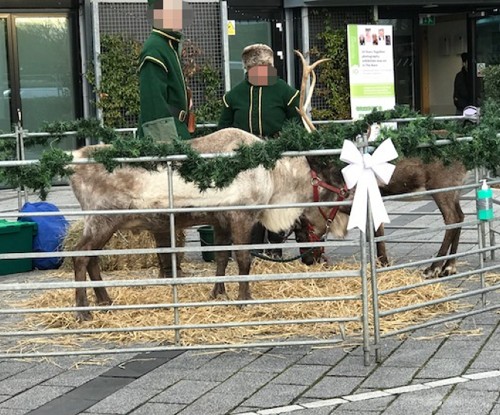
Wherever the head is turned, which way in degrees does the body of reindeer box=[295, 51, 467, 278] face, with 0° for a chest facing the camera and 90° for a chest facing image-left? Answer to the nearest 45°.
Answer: approximately 90°

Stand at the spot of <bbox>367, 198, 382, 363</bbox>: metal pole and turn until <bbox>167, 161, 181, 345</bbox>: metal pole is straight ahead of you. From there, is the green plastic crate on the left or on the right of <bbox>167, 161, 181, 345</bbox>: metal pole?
right

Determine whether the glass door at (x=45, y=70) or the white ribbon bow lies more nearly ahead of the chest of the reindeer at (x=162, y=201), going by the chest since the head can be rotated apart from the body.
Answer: the white ribbon bow

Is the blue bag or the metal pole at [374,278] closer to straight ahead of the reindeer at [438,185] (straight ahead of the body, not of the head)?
the blue bag

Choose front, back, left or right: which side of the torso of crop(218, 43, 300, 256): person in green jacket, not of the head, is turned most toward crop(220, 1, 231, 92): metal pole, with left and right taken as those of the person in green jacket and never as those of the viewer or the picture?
back

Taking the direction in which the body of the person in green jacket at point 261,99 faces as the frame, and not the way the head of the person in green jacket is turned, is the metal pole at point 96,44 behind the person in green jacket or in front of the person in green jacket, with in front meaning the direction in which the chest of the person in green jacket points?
behind

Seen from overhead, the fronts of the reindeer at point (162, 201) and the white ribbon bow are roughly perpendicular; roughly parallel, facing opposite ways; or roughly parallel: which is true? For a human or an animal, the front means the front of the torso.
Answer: roughly perpendicular

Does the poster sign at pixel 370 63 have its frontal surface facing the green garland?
yes

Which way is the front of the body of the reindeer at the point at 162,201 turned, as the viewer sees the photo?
to the viewer's right

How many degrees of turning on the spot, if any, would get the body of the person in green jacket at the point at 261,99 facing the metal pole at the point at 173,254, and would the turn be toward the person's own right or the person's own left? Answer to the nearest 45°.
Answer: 0° — they already face it

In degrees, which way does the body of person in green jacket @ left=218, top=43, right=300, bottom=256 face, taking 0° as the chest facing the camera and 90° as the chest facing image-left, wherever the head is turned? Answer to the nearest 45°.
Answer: approximately 0°
